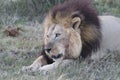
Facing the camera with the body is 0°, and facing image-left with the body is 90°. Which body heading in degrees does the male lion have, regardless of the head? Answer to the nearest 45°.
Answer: approximately 45°
